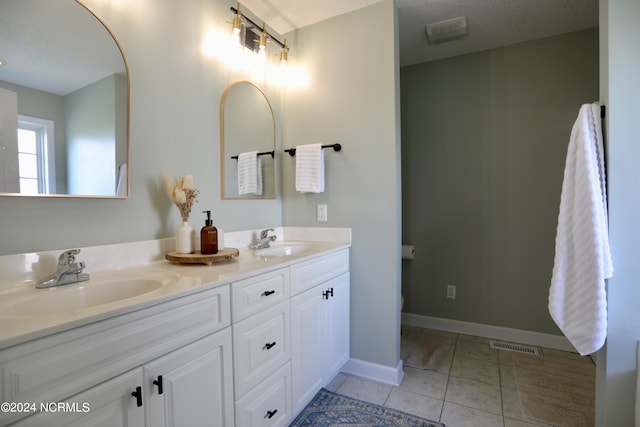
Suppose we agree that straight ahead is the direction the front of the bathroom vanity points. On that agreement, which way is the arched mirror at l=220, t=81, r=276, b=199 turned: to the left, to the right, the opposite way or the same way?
the same way

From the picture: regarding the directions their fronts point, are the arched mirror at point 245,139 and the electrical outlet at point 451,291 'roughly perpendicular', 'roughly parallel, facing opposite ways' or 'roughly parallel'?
roughly perpendicular

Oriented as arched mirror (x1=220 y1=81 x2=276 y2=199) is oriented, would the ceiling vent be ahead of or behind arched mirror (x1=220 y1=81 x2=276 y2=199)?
ahead

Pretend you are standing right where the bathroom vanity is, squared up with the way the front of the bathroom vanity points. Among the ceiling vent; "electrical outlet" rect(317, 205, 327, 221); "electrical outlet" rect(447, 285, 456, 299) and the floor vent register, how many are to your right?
0

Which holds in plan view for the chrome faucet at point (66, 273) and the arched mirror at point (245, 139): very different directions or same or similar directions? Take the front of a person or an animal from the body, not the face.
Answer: same or similar directions

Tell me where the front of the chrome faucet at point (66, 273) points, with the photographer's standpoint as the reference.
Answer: facing the viewer and to the right of the viewer

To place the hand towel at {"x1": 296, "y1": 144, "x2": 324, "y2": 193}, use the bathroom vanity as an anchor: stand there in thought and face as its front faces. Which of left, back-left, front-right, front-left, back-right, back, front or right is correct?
left

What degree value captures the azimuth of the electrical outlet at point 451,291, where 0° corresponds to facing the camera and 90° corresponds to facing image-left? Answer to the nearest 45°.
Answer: approximately 0°

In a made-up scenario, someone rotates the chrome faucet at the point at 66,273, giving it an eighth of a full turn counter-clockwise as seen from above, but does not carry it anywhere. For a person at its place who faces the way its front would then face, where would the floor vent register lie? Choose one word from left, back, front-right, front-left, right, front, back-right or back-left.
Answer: front

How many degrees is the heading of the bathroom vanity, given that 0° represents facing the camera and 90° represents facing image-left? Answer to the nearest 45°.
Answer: approximately 315°

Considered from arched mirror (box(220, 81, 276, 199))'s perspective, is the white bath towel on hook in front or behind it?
in front

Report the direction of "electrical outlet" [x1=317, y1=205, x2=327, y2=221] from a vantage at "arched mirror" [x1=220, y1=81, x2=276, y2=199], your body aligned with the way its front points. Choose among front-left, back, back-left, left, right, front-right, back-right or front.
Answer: front-left

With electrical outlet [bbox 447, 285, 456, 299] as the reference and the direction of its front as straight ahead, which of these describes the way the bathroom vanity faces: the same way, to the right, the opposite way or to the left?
to the left

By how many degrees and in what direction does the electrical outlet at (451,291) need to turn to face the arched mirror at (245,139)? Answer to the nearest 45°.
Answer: approximately 45° to its right

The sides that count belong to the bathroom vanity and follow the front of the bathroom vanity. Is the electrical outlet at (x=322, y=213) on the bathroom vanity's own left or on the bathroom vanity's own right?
on the bathroom vanity's own left

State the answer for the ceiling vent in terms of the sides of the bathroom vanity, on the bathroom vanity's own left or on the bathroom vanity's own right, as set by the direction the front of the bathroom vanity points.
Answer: on the bathroom vanity's own left

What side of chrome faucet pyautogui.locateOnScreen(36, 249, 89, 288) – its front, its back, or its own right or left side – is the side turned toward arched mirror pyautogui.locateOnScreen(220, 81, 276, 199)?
left

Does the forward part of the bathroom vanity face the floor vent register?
no

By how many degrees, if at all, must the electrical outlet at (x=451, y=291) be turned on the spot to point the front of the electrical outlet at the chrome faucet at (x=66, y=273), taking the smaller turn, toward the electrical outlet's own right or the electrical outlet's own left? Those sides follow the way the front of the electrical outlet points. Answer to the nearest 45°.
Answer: approximately 45° to the electrical outlet's own right
